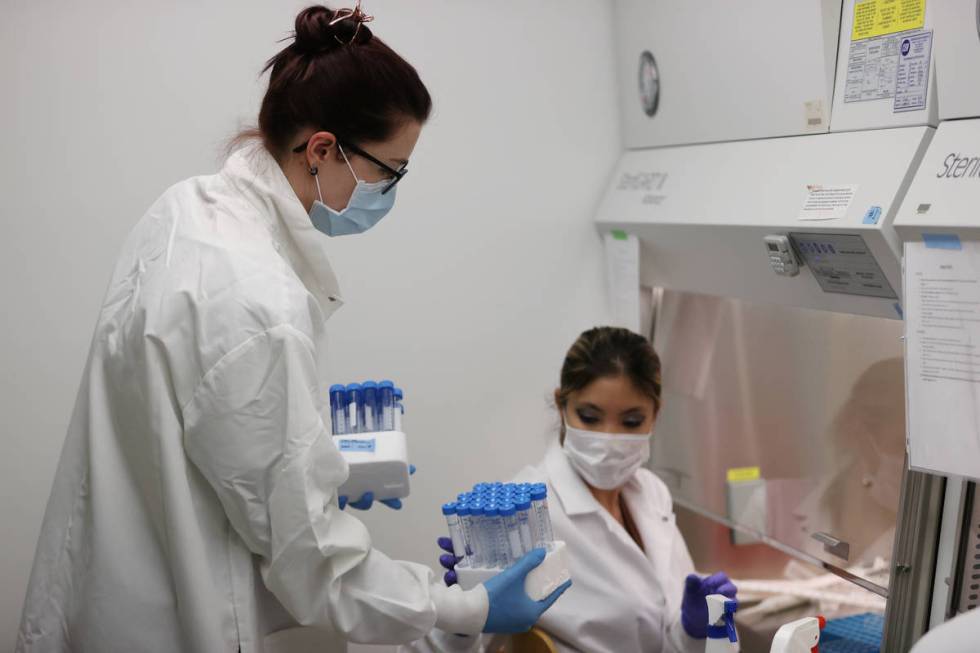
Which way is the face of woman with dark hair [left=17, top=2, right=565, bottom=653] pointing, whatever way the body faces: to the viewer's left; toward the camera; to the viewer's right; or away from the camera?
to the viewer's right

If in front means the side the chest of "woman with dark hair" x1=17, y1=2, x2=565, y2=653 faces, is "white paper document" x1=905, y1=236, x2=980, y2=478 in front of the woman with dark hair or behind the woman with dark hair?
in front

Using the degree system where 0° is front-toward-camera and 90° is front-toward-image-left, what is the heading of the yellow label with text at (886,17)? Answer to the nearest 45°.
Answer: approximately 45°

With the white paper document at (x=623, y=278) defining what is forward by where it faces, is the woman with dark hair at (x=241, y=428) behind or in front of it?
in front
